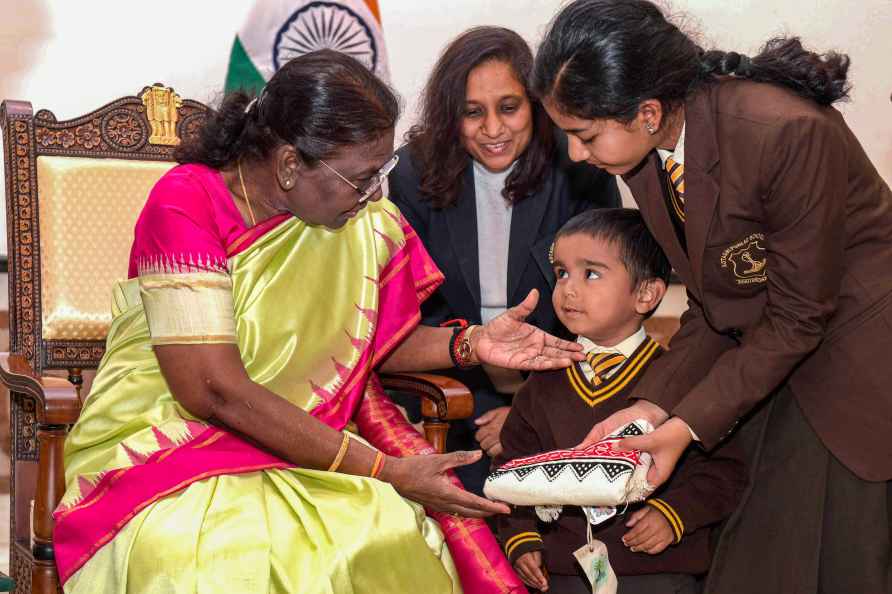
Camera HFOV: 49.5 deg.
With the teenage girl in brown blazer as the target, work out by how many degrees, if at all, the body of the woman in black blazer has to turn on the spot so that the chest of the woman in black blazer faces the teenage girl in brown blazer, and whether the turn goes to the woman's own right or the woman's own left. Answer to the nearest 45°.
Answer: approximately 45° to the woman's own left

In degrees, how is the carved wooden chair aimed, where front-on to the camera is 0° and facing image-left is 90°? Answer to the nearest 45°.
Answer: approximately 315°

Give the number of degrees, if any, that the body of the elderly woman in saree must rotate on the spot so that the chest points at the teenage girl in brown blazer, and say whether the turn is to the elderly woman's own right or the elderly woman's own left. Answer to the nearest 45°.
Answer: approximately 45° to the elderly woman's own left

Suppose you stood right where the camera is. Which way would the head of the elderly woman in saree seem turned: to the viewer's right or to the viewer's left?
to the viewer's right

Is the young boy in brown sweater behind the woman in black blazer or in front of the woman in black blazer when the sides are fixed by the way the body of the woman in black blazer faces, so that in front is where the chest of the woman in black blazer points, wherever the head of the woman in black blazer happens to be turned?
in front

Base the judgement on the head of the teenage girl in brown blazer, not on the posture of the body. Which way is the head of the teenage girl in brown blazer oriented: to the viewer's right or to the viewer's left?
to the viewer's left

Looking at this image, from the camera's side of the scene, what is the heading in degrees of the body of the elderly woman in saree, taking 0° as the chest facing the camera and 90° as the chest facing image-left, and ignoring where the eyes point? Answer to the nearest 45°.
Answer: approximately 315°

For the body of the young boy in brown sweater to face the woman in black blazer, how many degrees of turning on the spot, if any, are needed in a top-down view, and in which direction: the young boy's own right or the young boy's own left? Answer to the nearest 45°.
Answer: approximately 90° to the young boy's own right

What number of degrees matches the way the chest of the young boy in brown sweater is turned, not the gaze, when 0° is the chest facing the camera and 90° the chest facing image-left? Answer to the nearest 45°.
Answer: approximately 45°

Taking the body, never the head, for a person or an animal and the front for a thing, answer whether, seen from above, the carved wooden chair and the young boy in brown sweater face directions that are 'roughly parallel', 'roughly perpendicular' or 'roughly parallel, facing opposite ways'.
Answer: roughly perpendicular

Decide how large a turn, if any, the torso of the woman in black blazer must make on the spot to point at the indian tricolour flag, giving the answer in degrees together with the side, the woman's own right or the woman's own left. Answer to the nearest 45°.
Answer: approximately 135° to the woman's own right

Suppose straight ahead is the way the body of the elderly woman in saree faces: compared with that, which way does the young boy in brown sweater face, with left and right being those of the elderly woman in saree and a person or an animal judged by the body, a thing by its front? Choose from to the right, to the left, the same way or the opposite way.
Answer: to the right
